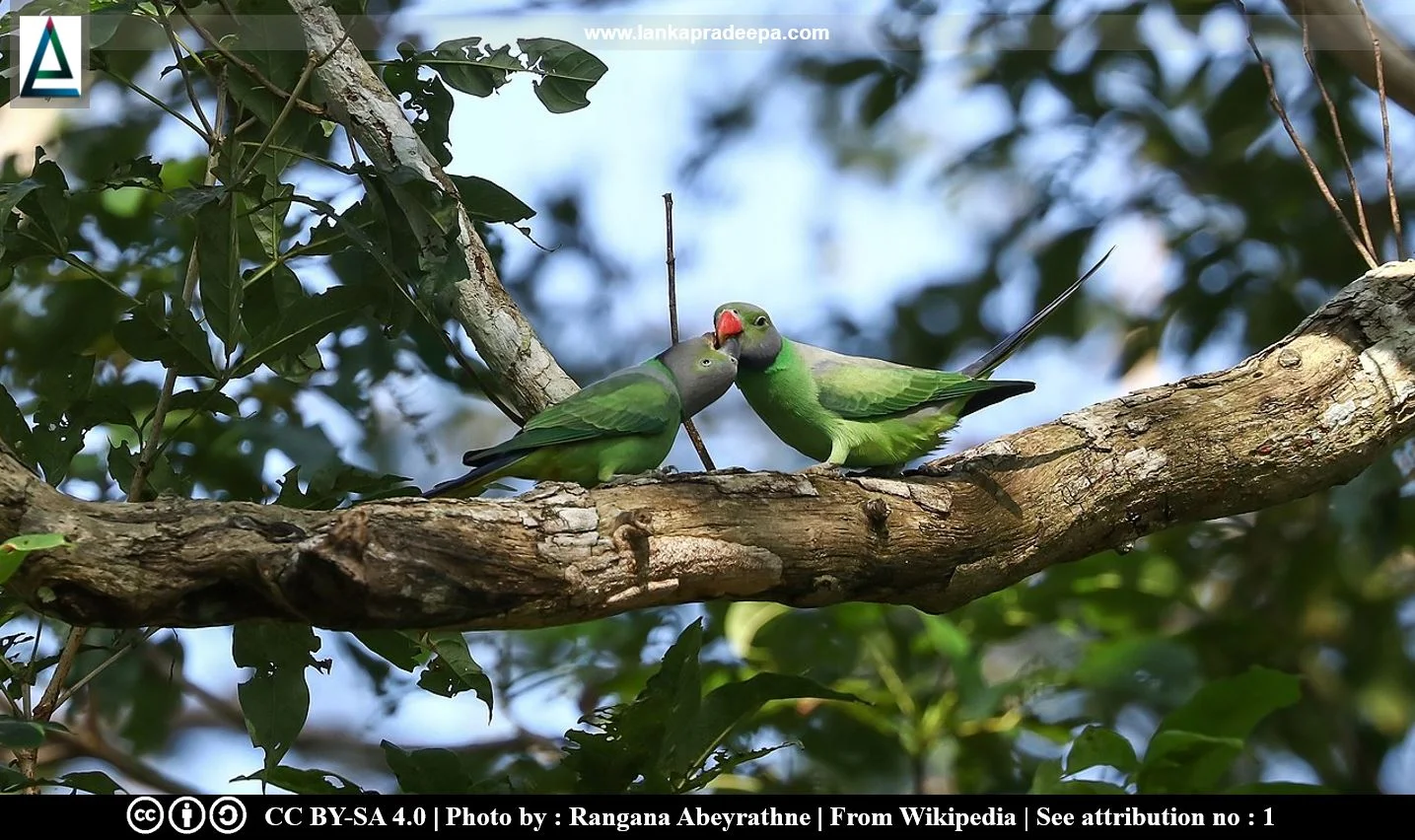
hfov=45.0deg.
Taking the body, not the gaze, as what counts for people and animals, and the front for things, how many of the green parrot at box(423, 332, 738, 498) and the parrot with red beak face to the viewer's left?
1

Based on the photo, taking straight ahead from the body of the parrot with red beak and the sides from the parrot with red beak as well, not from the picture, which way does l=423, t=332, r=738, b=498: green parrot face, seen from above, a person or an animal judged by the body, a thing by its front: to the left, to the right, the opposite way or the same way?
the opposite way

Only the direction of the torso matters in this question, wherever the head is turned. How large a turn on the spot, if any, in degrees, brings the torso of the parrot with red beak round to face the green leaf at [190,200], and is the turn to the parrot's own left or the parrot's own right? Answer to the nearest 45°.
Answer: approximately 45° to the parrot's own left

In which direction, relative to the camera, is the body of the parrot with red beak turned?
to the viewer's left

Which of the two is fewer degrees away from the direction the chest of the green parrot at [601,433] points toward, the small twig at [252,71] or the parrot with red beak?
the parrot with red beak

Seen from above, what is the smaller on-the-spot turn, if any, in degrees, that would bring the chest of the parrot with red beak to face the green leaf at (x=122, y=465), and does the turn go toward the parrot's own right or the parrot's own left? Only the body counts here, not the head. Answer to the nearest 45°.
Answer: approximately 45° to the parrot's own left

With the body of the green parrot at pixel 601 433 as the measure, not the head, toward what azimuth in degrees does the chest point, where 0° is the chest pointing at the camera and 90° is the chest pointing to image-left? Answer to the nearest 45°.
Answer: approximately 270°

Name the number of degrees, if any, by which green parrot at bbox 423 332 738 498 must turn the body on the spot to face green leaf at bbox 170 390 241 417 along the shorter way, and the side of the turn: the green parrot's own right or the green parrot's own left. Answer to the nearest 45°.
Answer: approximately 180°

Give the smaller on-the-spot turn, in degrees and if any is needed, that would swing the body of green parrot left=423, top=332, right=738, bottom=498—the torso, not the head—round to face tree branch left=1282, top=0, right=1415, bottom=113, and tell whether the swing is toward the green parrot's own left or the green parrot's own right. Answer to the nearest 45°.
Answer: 0° — it already faces it

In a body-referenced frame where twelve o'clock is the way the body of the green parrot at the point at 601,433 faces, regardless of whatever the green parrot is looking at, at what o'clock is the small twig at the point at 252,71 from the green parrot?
The small twig is roughly at 5 o'clock from the green parrot.

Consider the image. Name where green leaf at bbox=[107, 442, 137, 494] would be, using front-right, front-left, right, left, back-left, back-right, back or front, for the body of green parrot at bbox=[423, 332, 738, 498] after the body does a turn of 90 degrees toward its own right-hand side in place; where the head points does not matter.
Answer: right

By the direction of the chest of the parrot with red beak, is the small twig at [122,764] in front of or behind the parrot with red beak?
in front
